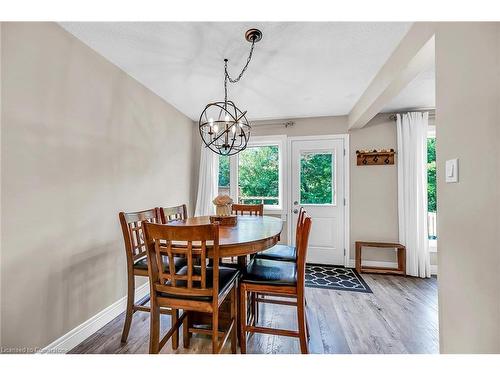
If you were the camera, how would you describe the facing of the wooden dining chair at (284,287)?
facing to the left of the viewer

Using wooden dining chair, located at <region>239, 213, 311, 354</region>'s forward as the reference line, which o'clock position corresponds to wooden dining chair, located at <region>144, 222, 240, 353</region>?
wooden dining chair, located at <region>144, 222, 240, 353</region> is roughly at 11 o'clock from wooden dining chair, located at <region>239, 213, 311, 354</region>.

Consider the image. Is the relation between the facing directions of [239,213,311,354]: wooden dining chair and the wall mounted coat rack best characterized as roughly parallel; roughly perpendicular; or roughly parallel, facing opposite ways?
roughly perpendicular

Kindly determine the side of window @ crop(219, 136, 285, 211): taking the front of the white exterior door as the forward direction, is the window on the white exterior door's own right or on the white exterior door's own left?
on the white exterior door's own right

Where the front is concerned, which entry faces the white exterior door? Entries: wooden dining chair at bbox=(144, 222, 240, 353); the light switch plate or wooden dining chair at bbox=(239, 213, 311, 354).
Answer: wooden dining chair at bbox=(144, 222, 240, 353)

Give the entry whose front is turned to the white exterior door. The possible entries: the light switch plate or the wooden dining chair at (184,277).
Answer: the wooden dining chair

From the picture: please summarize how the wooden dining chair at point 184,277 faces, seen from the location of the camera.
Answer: facing away from the viewer and to the right of the viewer
